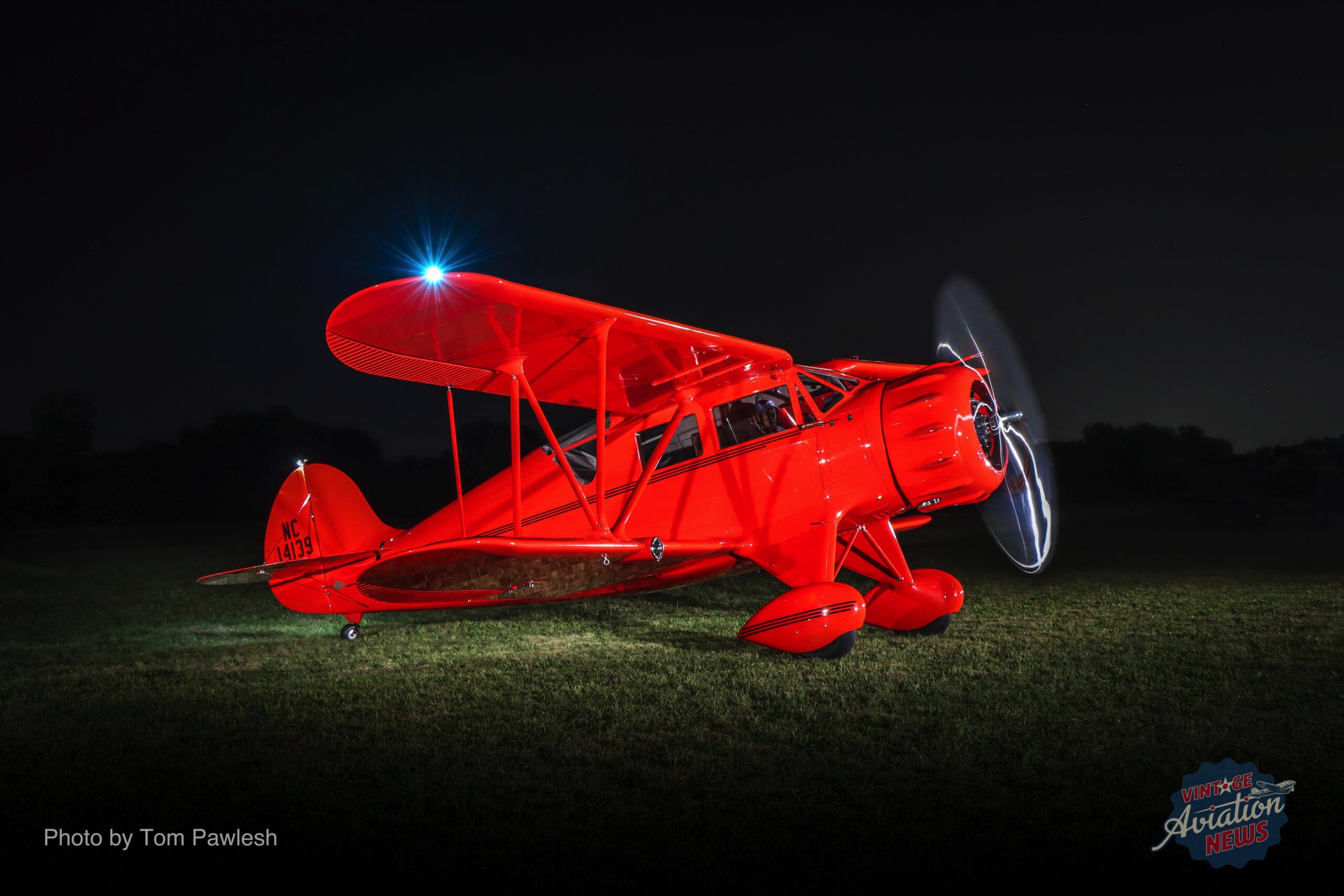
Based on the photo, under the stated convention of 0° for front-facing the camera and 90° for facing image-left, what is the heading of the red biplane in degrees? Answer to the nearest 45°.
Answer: approximately 315°
